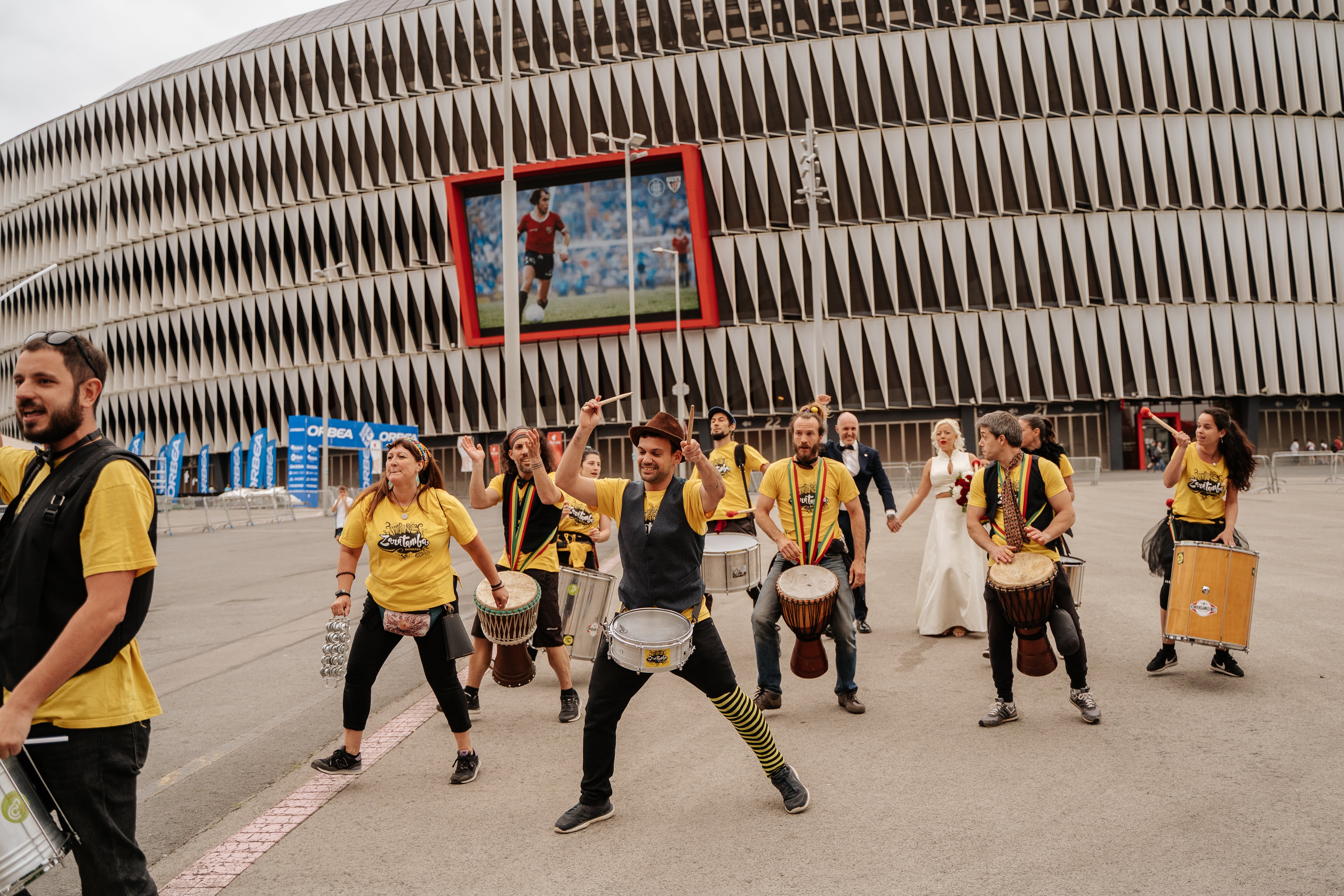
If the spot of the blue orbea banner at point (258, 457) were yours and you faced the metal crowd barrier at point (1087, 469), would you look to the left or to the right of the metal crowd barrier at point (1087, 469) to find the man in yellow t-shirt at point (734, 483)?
right

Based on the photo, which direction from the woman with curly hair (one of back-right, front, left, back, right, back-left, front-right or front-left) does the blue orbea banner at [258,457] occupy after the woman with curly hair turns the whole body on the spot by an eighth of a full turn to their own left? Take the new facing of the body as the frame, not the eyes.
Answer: back

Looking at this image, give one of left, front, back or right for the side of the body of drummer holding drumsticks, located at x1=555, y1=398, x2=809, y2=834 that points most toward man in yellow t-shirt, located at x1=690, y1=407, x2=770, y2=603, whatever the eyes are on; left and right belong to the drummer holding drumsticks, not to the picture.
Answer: back

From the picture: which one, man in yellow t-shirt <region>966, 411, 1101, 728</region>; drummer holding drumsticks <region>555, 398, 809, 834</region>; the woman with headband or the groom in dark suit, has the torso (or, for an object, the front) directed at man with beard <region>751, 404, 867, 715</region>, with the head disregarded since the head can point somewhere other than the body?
the groom in dark suit

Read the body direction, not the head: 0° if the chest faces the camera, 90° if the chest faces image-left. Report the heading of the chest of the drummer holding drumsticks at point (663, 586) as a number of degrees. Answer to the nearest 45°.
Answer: approximately 0°

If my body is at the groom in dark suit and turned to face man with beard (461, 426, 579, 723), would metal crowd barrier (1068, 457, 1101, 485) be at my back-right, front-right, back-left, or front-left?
back-right

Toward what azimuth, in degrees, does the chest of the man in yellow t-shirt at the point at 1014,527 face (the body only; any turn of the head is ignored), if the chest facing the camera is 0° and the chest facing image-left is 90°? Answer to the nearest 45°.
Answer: approximately 0°

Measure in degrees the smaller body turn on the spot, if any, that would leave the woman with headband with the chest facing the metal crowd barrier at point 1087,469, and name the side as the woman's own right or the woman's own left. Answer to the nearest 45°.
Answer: approximately 135° to the woman's own left

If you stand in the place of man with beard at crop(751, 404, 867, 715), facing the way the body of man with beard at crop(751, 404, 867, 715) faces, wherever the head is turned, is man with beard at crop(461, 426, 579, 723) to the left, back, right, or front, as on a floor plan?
right
